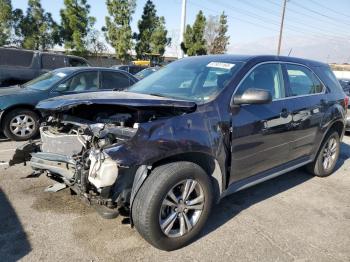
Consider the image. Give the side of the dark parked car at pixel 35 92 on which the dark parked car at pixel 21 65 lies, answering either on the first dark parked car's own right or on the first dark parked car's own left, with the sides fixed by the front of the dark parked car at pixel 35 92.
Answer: on the first dark parked car's own right

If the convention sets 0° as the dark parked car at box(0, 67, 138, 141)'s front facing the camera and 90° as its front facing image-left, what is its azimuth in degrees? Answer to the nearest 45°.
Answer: approximately 45°

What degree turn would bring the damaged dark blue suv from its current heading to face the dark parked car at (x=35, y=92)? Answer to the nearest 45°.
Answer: approximately 90° to its right

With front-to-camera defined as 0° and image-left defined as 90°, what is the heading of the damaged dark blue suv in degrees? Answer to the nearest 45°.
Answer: approximately 45°

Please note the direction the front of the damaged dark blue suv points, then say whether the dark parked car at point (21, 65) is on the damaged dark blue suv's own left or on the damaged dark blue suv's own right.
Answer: on the damaged dark blue suv's own right
